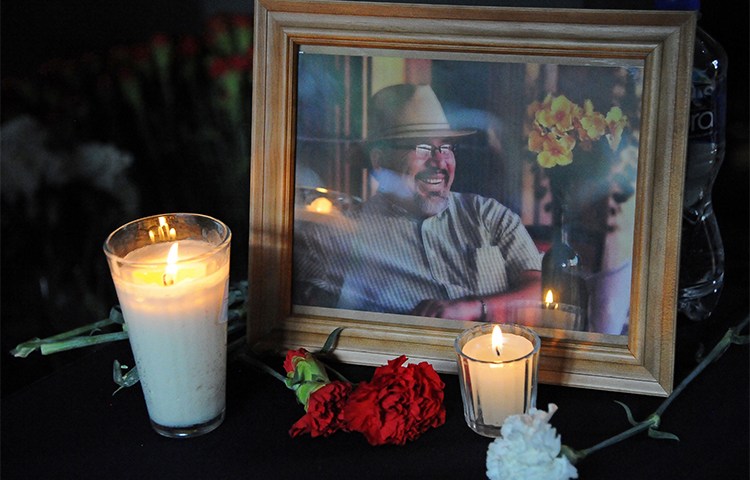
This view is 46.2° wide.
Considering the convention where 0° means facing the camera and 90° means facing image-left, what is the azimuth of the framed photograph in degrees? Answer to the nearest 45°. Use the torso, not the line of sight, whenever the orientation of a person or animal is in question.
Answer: approximately 0°
